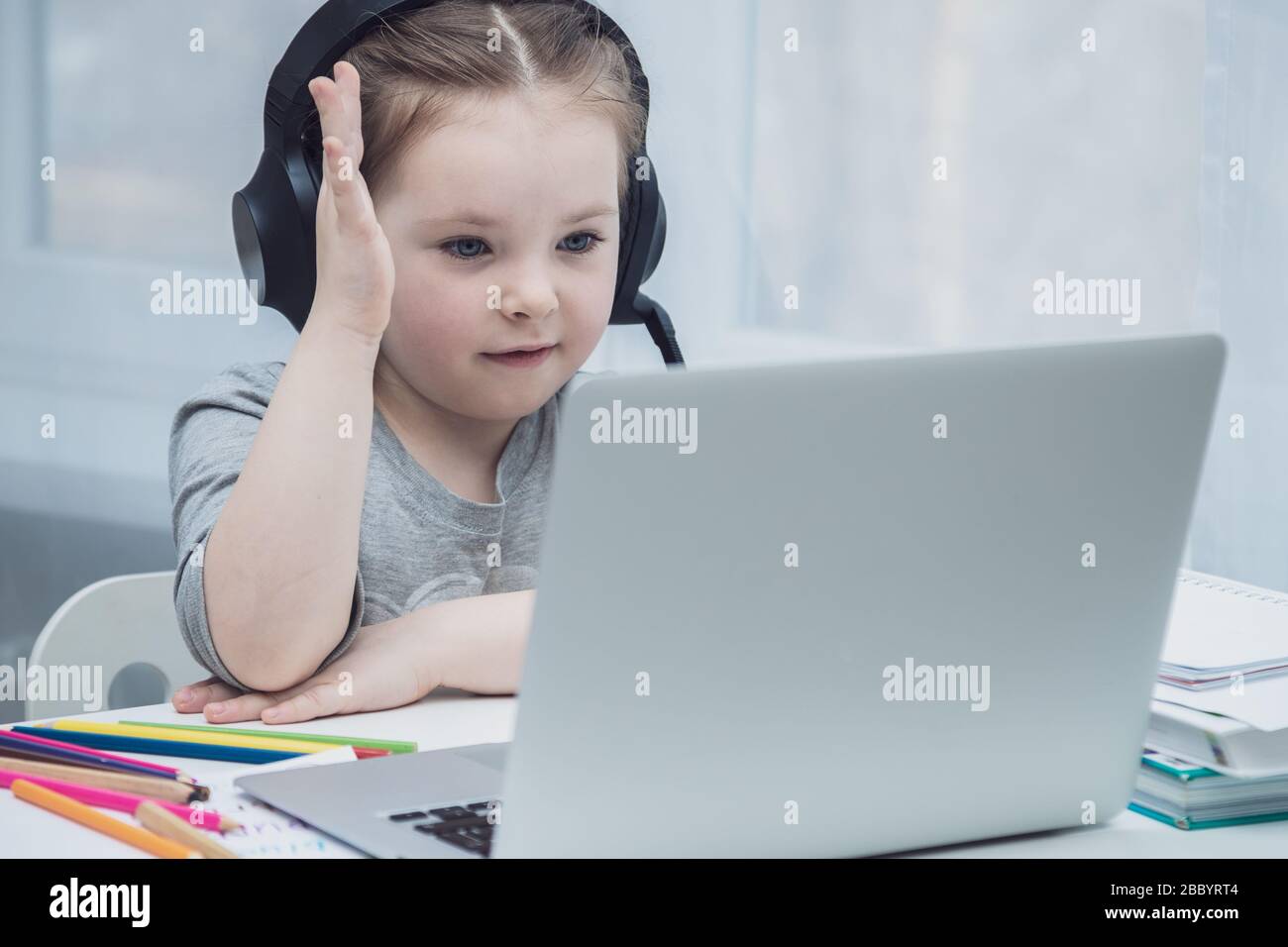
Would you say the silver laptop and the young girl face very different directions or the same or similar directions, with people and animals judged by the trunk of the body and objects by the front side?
very different directions

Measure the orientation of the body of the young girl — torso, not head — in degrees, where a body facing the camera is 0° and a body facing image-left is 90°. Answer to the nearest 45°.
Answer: approximately 315°

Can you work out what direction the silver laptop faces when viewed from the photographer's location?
facing away from the viewer and to the left of the viewer
